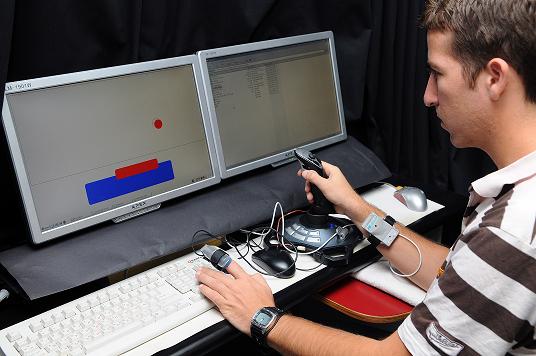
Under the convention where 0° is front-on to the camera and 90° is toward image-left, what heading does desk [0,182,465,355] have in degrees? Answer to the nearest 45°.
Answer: approximately 315°

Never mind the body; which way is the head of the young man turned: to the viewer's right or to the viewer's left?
to the viewer's left

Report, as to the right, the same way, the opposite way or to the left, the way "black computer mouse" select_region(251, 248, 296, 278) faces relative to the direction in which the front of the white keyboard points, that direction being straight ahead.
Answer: the opposite way

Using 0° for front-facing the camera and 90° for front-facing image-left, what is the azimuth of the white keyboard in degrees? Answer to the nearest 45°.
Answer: approximately 315°

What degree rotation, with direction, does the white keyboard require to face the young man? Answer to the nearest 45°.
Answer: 0° — it already faces them

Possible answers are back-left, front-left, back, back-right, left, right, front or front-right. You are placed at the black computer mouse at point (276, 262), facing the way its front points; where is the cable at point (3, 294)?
front-left

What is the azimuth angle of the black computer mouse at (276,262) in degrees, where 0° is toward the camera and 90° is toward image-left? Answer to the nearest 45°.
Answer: approximately 135°
